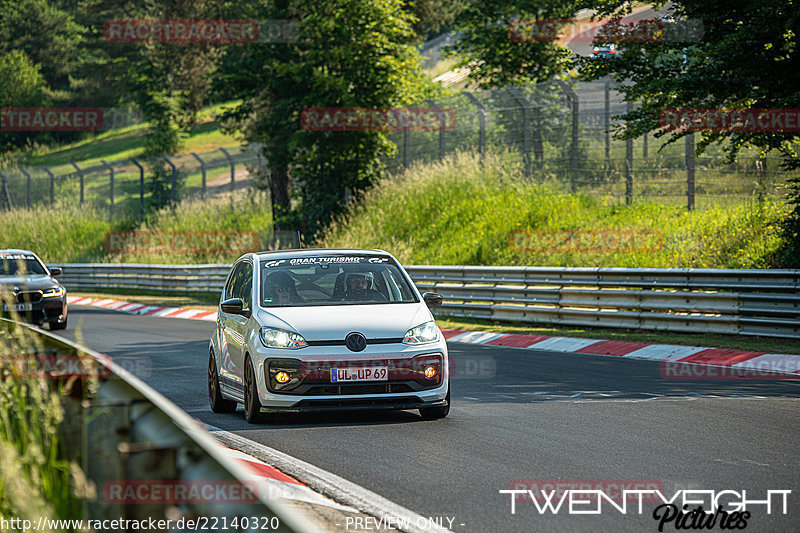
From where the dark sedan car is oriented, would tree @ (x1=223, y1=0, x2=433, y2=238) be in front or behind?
behind

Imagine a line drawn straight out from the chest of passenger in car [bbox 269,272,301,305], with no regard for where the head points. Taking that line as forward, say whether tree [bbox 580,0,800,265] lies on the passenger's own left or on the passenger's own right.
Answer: on the passenger's own left

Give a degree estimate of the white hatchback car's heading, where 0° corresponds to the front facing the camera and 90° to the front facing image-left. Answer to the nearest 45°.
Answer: approximately 0°

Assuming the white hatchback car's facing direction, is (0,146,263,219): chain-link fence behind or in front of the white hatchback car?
behind

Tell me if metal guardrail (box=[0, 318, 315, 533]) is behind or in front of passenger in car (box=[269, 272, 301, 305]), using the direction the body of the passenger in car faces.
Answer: in front

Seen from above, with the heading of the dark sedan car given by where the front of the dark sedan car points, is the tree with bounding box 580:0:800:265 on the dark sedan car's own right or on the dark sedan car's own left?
on the dark sedan car's own left

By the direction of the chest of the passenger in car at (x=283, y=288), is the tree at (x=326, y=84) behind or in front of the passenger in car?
behind

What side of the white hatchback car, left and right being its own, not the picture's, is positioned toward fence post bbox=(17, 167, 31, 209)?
back

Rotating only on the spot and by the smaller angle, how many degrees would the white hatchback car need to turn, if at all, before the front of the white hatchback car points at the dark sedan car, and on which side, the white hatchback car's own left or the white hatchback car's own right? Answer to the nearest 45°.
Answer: approximately 135° to the white hatchback car's own right

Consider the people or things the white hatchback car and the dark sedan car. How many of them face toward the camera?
2

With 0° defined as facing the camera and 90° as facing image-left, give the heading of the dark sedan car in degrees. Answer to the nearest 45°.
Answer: approximately 0°
